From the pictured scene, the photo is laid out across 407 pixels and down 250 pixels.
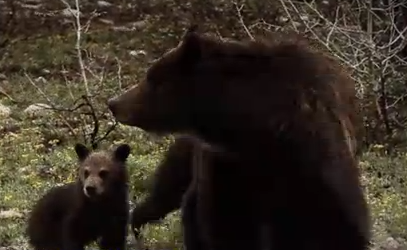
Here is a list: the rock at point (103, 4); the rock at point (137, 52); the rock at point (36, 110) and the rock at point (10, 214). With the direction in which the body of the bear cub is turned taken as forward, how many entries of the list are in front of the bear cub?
0

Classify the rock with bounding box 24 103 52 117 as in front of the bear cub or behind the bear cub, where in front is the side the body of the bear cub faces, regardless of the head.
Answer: behind

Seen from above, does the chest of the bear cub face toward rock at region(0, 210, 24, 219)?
no

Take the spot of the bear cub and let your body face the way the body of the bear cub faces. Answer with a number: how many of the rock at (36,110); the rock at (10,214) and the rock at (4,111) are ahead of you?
0

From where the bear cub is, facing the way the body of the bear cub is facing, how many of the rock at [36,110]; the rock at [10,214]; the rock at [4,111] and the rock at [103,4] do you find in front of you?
0

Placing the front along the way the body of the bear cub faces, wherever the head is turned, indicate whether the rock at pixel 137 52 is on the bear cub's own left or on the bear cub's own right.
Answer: on the bear cub's own left

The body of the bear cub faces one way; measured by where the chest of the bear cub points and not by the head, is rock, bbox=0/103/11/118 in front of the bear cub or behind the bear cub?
behind

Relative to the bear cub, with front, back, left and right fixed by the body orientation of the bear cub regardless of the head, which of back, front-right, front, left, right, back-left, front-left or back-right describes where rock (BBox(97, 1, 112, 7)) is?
back-left

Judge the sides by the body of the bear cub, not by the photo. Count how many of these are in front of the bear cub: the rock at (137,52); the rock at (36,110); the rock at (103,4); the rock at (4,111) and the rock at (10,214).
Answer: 0
